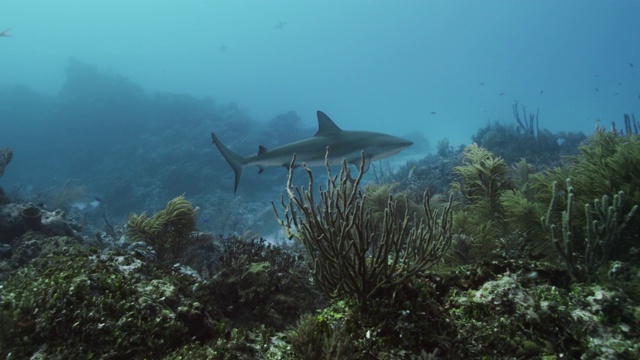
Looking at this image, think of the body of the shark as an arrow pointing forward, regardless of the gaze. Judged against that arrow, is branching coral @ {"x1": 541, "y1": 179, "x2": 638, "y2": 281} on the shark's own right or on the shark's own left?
on the shark's own right

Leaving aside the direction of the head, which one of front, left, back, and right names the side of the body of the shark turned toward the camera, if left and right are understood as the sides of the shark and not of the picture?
right

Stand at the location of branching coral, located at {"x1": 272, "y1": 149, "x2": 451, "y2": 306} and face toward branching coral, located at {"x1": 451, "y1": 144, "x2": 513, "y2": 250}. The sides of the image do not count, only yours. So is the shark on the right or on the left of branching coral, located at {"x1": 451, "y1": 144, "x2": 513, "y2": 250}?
left

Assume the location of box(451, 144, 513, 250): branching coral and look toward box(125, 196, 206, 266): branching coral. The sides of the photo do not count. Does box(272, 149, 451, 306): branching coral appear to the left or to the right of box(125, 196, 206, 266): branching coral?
left

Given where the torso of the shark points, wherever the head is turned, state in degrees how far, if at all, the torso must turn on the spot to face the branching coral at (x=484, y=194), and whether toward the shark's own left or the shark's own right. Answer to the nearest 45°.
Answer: approximately 45° to the shark's own right

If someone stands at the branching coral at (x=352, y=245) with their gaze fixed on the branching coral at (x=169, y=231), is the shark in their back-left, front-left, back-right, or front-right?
front-right

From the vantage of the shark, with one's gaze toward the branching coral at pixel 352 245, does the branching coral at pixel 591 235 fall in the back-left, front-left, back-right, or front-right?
front-left

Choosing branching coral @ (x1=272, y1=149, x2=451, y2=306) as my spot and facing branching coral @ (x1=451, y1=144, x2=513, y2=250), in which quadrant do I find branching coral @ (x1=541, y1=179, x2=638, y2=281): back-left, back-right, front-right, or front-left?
front-right

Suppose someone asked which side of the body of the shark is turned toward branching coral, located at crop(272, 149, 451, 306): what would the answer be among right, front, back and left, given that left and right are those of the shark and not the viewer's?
right

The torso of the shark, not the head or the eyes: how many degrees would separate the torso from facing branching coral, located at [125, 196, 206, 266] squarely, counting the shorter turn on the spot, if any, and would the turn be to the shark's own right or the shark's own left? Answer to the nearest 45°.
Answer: approximately 135° to the shark's own right
